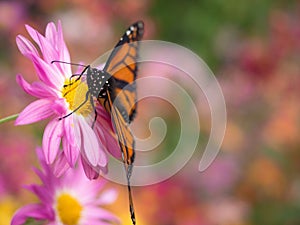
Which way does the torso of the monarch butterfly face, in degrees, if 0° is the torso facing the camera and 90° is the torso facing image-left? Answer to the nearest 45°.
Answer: approximately 90°
